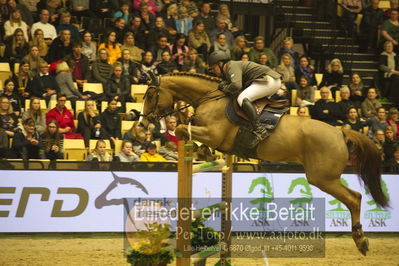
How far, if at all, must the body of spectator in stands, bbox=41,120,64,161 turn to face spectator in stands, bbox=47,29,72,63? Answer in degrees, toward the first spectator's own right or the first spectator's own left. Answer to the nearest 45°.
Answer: approximately 180°

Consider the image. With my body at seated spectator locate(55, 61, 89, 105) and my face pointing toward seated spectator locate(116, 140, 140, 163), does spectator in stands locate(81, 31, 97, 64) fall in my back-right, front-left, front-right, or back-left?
back-left

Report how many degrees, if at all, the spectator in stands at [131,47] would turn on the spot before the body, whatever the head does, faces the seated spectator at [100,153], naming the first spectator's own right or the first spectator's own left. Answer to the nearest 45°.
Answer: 0° — they already face them

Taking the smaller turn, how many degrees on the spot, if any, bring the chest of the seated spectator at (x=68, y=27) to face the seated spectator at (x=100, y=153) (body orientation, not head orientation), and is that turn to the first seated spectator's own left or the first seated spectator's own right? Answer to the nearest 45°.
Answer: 0° — they already face them

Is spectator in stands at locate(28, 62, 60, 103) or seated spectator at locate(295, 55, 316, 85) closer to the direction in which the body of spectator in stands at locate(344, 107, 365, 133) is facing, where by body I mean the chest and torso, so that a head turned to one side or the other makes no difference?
the spectator in stands

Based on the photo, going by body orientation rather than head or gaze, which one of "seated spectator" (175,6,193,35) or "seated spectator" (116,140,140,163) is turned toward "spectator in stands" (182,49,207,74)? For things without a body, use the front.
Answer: "seated spectator" (175,6,193,35)

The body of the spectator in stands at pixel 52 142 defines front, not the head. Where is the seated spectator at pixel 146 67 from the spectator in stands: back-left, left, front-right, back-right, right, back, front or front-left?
back-left

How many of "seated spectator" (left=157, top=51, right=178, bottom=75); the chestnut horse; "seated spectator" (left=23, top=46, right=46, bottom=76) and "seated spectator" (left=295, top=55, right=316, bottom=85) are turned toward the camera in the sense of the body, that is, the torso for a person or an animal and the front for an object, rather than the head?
3

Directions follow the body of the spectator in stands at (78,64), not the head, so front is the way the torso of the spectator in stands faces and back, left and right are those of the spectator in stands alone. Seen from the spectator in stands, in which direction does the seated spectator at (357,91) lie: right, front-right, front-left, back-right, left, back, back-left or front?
left

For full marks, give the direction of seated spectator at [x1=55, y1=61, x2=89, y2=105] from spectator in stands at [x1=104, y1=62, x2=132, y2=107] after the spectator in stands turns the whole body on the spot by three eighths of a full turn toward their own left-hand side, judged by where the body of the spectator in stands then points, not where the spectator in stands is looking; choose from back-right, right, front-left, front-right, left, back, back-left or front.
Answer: back-left

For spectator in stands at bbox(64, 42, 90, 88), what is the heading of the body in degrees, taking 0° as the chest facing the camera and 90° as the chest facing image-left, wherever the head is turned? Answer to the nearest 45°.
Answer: approximately 0°

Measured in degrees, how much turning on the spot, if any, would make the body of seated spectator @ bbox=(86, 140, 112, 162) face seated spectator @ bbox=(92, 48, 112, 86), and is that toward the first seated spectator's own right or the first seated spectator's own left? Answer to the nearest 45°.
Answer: approximately 180°

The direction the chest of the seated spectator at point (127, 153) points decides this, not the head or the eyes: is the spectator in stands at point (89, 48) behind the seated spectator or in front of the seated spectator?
behind

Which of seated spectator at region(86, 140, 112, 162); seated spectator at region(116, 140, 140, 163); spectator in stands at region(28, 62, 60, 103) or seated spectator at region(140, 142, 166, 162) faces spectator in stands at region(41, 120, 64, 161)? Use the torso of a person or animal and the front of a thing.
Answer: spectator in stands at region(28, 62, 60, 103)
